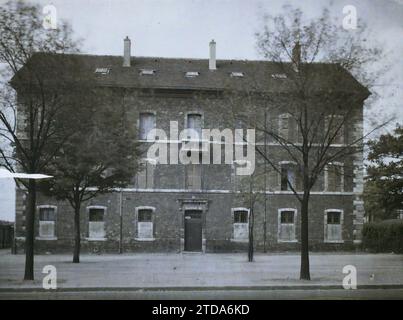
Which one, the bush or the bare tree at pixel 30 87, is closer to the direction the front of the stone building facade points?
the bare tree

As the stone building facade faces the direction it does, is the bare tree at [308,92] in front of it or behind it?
in front

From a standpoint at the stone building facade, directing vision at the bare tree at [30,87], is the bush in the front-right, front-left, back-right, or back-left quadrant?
back-left

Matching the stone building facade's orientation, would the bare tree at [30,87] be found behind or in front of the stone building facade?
in front

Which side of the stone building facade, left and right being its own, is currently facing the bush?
left

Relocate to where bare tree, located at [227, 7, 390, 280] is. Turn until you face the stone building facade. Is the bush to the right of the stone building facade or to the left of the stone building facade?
right

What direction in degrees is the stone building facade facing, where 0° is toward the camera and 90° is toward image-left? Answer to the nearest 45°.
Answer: approximately 0°
